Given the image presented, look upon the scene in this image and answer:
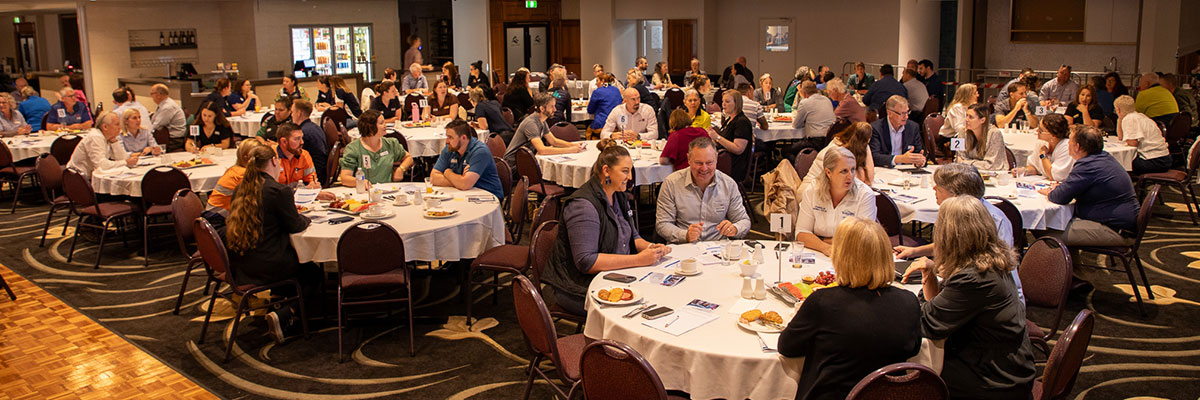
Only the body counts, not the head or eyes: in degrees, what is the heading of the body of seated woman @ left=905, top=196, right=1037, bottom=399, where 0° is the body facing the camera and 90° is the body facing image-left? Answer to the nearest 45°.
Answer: approximately 135°

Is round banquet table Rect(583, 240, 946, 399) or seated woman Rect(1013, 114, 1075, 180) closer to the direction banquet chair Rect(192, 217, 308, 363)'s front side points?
the seated woman

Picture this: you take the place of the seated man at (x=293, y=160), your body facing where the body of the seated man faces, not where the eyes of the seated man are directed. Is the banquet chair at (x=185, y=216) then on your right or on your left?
on your right

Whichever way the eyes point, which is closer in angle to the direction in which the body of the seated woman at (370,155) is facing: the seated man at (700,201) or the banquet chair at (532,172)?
the seated man

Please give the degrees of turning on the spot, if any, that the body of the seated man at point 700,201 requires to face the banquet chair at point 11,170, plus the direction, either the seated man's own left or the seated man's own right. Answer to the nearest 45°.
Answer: approximately 135° to the seated man's own right

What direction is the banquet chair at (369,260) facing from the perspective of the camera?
away from the camera

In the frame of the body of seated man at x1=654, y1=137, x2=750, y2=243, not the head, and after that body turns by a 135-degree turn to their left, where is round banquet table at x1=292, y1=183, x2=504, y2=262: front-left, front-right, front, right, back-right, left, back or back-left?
back-left

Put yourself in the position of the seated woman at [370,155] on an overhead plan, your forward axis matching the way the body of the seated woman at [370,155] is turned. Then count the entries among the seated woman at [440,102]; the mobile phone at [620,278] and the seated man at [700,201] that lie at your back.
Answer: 1

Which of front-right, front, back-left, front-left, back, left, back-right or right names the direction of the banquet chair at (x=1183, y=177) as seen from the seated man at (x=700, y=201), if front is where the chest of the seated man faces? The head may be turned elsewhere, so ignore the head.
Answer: back-left

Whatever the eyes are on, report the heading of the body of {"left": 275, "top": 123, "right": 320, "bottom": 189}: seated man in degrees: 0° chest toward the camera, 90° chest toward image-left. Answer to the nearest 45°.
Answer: approximately 315°

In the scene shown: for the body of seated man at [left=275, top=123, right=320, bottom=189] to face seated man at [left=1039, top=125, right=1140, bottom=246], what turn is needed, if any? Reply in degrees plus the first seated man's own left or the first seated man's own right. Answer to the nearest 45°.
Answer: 0° — they already face them
